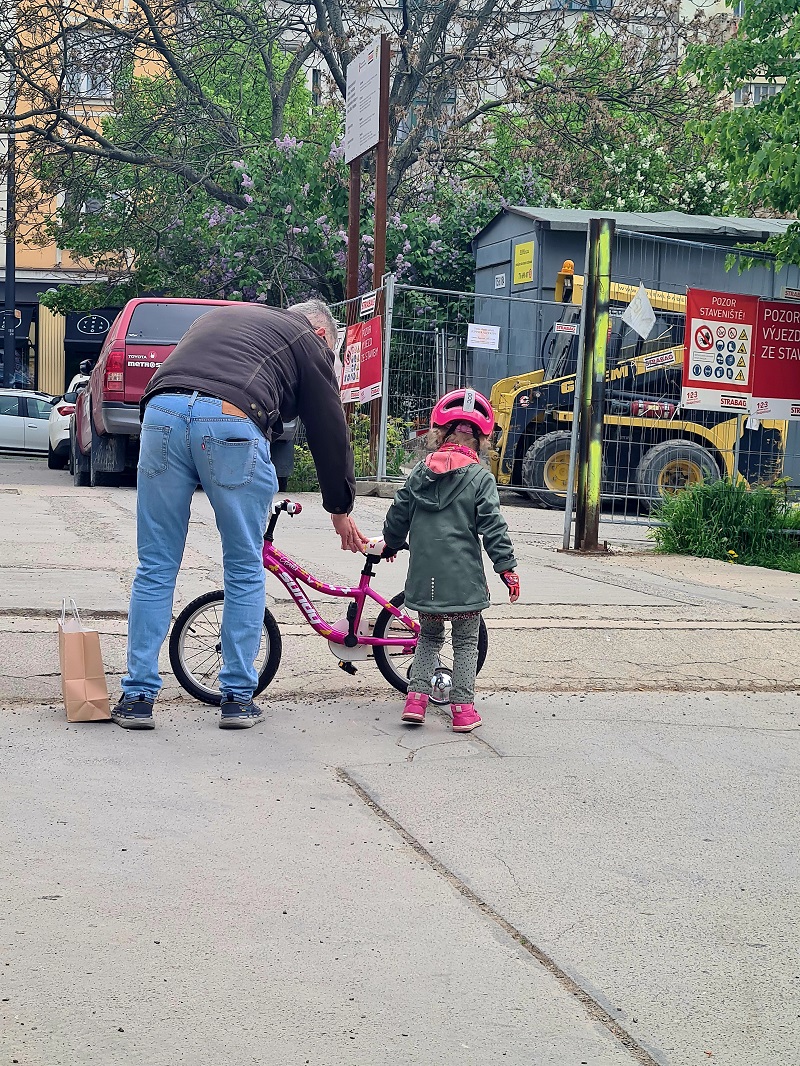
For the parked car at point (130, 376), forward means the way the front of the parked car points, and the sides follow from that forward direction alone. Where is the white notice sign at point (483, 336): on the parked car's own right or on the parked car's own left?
on the parked car's own right

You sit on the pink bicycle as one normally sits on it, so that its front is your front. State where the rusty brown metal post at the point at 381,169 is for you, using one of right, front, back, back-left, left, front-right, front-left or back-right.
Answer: right

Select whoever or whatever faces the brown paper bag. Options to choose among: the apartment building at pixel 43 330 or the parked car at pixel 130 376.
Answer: the apartment building

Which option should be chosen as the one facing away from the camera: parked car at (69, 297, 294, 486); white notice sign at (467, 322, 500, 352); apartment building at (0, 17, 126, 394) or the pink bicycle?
the parked car

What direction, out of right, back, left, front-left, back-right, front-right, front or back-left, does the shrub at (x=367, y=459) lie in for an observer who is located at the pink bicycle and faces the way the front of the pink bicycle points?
right

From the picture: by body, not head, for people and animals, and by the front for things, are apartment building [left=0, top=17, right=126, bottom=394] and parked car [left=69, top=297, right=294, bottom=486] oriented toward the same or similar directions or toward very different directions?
very different directions

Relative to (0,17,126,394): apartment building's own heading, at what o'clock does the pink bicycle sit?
The pink bicycle is roughly at 12 o'clock from the apartment building.

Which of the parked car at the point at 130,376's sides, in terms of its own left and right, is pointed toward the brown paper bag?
back

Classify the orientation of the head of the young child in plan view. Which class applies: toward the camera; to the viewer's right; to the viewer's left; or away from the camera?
away from the camera

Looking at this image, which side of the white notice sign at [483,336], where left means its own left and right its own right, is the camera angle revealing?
front

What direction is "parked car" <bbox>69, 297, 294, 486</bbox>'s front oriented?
away from the camera

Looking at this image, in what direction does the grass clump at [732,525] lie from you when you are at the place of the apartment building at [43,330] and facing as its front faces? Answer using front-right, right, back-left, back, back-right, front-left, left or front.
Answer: front

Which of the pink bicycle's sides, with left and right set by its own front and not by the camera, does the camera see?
left

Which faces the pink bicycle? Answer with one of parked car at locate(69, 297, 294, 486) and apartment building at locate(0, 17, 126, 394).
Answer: the apartment building

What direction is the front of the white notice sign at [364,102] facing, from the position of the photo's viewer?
facing the viewer and to the left of the viewer

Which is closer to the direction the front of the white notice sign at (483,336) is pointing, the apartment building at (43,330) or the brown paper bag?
the brown paper bag

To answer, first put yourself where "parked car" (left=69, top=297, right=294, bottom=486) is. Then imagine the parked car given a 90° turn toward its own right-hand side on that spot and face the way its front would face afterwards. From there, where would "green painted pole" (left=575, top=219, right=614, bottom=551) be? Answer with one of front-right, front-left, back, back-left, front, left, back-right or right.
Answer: front-right
